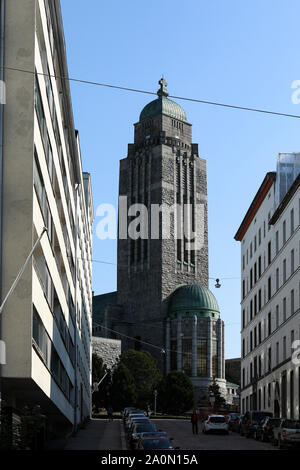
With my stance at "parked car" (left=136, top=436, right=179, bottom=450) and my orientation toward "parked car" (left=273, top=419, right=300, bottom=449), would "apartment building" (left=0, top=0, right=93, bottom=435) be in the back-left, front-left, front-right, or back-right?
back-left

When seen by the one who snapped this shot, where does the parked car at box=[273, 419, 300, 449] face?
facing away from the viewer and to the left of the viewer

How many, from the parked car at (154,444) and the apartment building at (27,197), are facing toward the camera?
1

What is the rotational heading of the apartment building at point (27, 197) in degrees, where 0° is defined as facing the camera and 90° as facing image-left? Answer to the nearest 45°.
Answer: approximately 270°

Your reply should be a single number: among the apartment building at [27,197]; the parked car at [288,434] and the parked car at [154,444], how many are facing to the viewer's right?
1

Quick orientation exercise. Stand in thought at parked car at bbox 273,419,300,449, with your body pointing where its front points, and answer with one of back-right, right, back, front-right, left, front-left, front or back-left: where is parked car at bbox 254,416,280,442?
front-right

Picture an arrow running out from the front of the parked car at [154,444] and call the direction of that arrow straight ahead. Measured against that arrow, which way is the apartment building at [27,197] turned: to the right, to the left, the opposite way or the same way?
to the left

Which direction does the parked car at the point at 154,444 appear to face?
toward the camera

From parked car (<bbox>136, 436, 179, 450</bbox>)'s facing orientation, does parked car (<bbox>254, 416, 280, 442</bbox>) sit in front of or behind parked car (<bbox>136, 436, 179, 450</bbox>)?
behind

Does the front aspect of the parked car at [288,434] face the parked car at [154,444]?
no

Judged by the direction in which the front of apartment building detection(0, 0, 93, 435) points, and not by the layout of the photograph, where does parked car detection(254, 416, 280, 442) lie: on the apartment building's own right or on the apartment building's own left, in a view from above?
on the apartment building's own left
